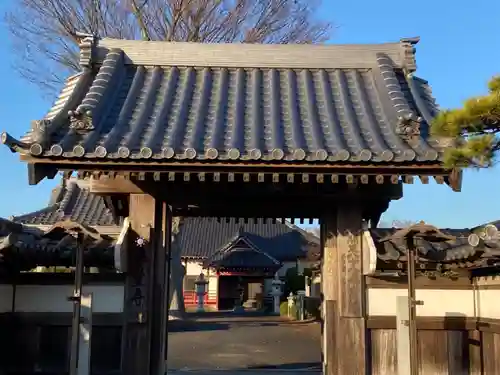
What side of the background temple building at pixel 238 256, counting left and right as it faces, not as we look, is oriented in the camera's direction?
front

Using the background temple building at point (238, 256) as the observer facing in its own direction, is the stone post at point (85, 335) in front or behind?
in front

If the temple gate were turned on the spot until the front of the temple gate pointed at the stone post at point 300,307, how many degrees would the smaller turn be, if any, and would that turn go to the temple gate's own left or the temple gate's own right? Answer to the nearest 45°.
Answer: approximately 180°

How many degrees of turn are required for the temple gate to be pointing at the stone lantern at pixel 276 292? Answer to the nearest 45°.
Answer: approximately 180°

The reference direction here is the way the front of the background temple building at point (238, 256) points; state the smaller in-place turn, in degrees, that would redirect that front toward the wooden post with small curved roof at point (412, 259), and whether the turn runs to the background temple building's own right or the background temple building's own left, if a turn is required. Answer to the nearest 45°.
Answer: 0° — it already faces it

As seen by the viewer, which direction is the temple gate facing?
toward the camera

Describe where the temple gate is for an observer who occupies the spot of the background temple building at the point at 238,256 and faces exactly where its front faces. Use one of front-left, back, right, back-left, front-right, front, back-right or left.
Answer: front

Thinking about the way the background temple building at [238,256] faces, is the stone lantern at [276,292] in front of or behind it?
in front

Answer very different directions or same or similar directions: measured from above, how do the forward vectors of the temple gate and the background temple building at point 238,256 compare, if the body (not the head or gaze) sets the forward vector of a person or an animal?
same or similar directions

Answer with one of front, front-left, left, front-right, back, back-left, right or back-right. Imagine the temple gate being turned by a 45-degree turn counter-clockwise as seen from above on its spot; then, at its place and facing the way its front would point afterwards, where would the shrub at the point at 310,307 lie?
back-left

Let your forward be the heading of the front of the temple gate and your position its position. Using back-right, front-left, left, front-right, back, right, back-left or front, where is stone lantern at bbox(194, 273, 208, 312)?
back

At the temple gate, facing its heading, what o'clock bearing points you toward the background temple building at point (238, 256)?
The background temple building is roughly at 6 o'clock from the temple gate.

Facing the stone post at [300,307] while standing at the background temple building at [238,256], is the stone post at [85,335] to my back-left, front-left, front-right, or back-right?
front-right
